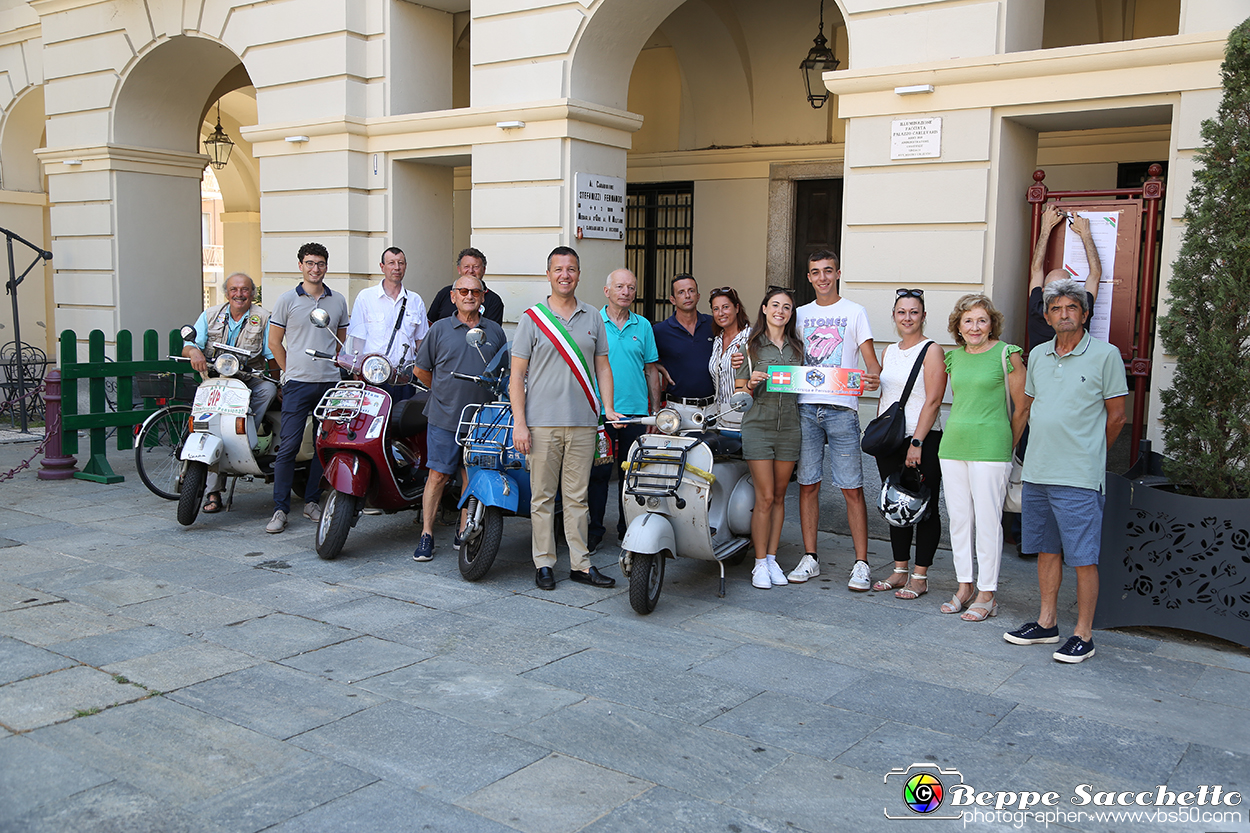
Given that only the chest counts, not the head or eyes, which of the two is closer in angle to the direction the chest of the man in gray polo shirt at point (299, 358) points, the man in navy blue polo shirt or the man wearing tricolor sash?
the man wearing tricolor sash

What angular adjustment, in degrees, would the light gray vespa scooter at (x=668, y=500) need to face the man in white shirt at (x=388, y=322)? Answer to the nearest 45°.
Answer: approximately 90° to its right

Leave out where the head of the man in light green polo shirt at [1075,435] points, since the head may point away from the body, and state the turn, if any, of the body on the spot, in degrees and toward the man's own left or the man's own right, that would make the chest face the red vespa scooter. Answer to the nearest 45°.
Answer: approximately 45° to the man's own right

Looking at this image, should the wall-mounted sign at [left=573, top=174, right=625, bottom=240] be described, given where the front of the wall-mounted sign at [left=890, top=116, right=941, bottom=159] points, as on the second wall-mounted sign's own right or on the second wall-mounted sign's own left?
on the second wall-mounted sign's own right

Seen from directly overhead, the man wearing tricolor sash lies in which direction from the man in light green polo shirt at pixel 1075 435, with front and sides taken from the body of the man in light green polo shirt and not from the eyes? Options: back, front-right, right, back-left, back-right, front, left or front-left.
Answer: front-right
